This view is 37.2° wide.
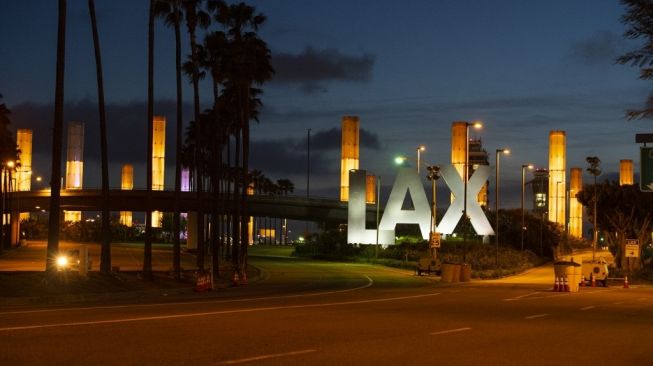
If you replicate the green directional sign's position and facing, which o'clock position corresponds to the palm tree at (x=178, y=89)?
The palm tree is roughly at 4 o'clock from the green directional sign.

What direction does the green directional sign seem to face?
toward the camera
